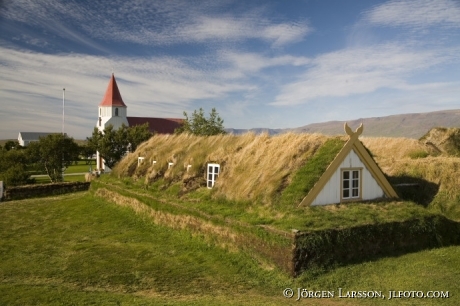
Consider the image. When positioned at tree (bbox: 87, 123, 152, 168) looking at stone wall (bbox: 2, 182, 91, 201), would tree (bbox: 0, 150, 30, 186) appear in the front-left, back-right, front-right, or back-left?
front-right

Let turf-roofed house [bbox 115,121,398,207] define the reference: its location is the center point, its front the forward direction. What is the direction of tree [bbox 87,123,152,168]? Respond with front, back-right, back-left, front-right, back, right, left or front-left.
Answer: back

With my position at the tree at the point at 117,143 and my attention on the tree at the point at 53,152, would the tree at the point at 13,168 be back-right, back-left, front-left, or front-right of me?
front-left

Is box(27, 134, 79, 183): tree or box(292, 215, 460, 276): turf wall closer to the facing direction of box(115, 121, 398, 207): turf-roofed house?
the turf wall

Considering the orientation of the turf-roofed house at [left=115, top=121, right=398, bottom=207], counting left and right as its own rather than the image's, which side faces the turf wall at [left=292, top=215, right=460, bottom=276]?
front

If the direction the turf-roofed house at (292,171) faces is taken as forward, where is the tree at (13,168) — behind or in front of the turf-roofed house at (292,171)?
behind

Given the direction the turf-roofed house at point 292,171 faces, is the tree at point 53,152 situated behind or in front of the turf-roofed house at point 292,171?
behind

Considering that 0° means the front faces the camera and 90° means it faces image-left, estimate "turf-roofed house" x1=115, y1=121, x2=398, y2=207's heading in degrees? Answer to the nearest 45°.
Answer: approximately 315°

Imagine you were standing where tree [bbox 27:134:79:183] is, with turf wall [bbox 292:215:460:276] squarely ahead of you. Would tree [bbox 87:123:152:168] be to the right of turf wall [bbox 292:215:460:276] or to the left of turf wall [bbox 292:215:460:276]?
left
